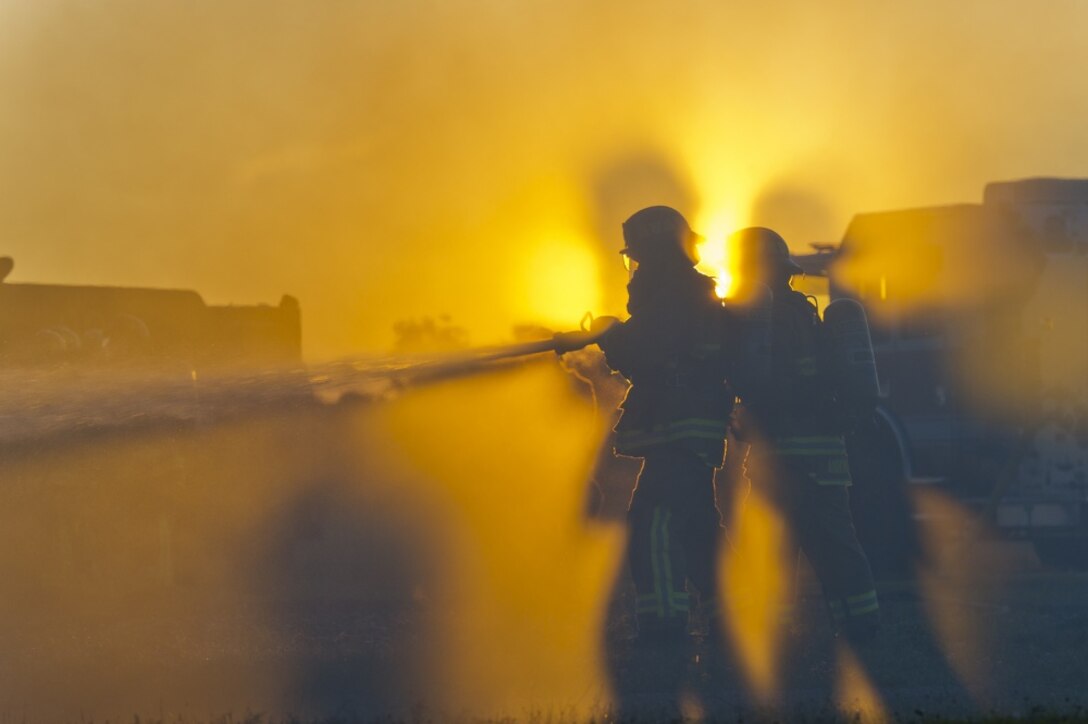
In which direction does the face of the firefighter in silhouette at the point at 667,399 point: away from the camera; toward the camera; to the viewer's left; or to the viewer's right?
to the viewer's left

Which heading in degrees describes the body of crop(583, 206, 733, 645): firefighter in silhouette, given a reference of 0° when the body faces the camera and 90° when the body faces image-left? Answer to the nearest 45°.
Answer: approximately 90°

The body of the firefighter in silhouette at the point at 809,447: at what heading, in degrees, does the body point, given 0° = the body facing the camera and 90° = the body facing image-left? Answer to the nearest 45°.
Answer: approximately 90°

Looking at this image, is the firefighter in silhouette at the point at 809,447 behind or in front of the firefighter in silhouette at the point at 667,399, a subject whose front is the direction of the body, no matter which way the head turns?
behind

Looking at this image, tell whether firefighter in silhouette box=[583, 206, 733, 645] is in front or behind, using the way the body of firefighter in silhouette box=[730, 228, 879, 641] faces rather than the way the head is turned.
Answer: in front

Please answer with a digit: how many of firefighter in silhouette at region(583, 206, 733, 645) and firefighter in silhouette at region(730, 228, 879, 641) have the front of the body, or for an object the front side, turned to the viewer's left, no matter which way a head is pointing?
2
